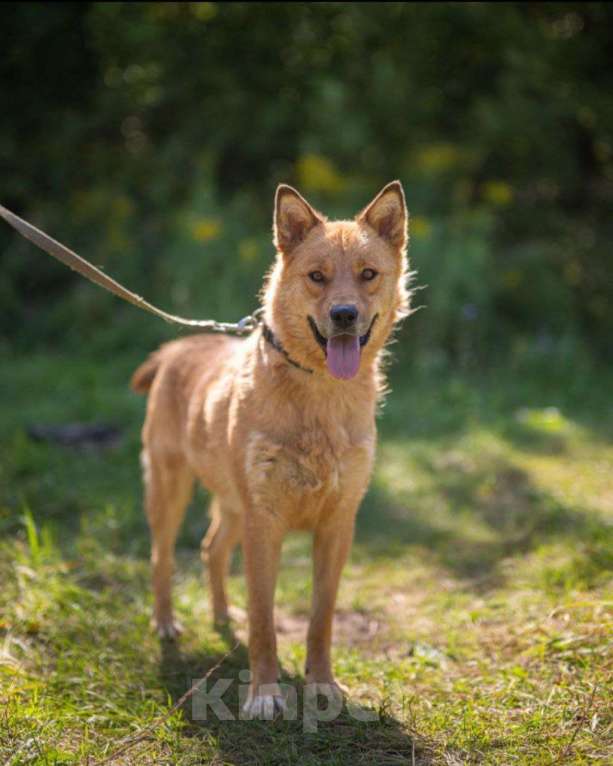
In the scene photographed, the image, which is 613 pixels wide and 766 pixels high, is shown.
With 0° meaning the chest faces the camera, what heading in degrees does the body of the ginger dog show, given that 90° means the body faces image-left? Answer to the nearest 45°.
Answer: approximately 315°
